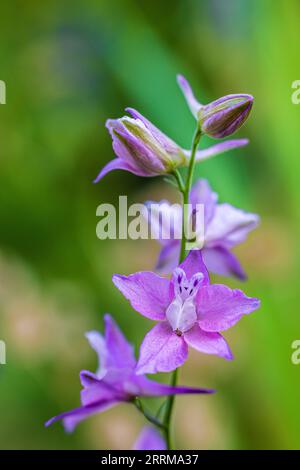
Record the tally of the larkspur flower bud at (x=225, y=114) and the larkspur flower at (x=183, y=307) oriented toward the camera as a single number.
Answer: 1

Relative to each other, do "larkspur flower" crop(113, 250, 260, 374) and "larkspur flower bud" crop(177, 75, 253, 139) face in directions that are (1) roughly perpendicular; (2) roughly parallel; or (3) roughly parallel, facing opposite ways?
roughly perpendicular

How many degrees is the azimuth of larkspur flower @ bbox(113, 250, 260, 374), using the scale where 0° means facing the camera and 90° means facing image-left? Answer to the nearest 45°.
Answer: approximately 0°
